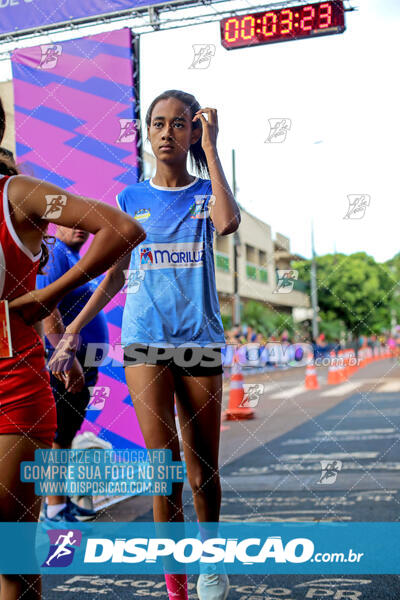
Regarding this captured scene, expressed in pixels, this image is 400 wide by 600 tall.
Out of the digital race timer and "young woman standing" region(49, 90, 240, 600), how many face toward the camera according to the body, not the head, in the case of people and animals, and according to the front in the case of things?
2

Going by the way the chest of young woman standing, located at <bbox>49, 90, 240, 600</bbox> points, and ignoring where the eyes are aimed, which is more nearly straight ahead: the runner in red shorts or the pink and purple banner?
the runner in red shorts

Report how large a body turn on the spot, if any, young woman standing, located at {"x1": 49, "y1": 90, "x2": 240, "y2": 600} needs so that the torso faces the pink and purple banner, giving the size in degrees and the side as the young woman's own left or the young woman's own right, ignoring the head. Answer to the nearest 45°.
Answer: approximately 180°

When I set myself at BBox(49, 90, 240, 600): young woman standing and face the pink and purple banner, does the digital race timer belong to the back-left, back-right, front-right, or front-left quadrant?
front-right

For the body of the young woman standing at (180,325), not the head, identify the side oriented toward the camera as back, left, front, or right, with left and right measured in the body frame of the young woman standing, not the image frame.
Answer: front

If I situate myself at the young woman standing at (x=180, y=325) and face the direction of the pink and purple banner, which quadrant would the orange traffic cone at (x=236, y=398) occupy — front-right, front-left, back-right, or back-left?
front-right

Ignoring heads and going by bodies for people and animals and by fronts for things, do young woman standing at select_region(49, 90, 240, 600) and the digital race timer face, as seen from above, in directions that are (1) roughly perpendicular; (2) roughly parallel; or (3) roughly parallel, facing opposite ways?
roughly parallel

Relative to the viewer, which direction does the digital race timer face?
toward the camera

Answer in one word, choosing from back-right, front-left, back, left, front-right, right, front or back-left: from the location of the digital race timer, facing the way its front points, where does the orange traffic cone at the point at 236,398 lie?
back
